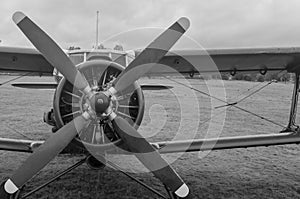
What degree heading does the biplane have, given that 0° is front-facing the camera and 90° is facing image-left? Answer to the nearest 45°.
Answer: approximately 0°
